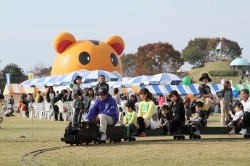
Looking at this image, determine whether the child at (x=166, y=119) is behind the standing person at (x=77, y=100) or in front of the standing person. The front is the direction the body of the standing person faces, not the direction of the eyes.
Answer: in front

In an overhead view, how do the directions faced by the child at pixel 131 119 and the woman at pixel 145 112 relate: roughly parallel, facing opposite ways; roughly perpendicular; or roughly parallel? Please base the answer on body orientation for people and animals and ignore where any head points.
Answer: roughly parallel

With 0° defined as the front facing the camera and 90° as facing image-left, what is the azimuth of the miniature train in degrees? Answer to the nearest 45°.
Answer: approximately 45°

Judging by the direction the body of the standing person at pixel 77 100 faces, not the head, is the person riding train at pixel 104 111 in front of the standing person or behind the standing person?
in front

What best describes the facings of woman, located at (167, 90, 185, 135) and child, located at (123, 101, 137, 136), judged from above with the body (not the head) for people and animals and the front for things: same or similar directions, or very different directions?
same or similar directions

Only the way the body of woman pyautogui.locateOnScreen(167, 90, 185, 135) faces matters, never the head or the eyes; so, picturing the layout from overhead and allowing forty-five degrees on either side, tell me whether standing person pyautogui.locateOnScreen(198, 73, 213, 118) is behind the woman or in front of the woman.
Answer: behind

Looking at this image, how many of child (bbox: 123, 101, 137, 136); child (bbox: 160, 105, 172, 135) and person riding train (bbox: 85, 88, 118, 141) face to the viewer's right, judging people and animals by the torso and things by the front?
0
